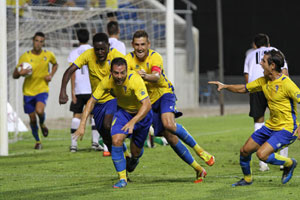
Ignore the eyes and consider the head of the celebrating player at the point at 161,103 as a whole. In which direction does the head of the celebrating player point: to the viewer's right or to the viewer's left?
to the viewer's left

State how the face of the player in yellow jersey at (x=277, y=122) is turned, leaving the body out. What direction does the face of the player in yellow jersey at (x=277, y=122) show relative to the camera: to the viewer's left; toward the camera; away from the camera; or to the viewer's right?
to the viewer's left

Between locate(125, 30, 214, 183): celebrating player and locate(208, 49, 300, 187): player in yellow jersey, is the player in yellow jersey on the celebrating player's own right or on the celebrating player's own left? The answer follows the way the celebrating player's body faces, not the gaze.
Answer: on the celebrating player's own left

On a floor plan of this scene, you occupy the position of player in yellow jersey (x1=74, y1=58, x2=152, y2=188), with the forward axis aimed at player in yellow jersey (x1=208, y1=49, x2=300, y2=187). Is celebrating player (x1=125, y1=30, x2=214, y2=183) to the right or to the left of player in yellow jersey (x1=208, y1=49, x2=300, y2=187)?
left

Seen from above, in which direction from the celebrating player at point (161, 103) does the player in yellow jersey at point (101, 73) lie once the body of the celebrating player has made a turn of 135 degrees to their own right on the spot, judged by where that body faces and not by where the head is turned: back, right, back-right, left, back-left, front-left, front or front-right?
front-left

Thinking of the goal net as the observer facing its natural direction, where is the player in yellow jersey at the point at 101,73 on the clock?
The player in yellow jersey is roughly at 12 o'clock from the goal net.

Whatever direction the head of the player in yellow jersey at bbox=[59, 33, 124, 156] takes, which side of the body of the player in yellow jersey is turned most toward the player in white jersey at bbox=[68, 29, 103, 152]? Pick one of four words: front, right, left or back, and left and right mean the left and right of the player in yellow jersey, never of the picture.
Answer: back

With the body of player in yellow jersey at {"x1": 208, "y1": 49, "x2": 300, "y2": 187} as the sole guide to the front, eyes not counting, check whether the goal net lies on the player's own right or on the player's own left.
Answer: on the player's own right

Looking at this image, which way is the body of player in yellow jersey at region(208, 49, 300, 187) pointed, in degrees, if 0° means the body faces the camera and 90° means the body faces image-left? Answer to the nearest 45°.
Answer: approximately 45°
